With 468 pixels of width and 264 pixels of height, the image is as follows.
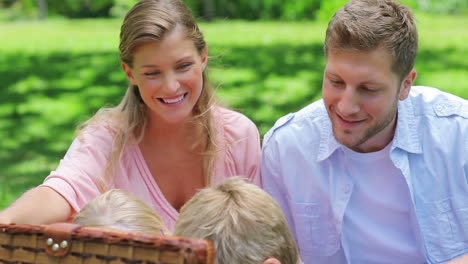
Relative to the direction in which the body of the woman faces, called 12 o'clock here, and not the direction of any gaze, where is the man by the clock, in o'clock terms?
The man is roughly at 10 o'clock from the woman.

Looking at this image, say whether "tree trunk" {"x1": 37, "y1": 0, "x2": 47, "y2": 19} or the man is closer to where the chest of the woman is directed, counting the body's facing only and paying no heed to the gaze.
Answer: the man

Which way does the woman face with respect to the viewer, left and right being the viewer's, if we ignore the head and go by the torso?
facing the viewer

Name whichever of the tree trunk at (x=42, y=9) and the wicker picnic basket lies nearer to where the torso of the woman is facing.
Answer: the wicker picnic basket

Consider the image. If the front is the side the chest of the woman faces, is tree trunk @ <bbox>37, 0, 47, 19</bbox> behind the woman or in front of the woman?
behind

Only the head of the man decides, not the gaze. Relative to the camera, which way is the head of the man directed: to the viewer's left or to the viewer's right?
to the viewer's left

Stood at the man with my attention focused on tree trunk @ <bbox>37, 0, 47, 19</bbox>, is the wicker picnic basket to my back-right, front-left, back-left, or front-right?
back-left

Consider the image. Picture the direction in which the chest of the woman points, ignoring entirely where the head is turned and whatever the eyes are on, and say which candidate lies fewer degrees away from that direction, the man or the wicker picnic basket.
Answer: the wicker picnic basket

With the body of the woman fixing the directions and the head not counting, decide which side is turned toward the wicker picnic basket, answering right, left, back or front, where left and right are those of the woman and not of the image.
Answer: front
